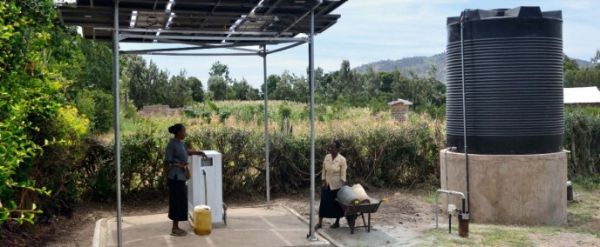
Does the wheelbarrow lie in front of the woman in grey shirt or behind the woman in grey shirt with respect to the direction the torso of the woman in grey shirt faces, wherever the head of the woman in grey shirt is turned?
in front

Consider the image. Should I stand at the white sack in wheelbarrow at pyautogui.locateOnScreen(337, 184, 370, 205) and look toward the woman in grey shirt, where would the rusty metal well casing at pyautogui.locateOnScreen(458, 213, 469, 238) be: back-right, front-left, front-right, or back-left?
back-left

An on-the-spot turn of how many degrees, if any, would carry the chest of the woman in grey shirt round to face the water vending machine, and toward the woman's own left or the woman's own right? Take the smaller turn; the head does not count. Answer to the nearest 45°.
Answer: approximately 45° to the woman's own left

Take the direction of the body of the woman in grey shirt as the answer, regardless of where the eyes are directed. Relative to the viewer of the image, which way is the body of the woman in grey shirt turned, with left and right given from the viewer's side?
facing to the right of the viewer

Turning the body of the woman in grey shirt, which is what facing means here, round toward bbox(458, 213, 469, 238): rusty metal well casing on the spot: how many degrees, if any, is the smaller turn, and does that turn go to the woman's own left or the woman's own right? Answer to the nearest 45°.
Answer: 0° — they already face it

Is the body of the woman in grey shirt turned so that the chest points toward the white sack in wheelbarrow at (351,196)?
yes

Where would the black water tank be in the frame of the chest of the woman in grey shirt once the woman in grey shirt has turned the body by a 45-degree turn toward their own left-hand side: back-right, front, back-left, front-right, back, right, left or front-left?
front-right

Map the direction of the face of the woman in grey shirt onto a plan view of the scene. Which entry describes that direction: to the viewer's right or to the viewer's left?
to the viewer's right
